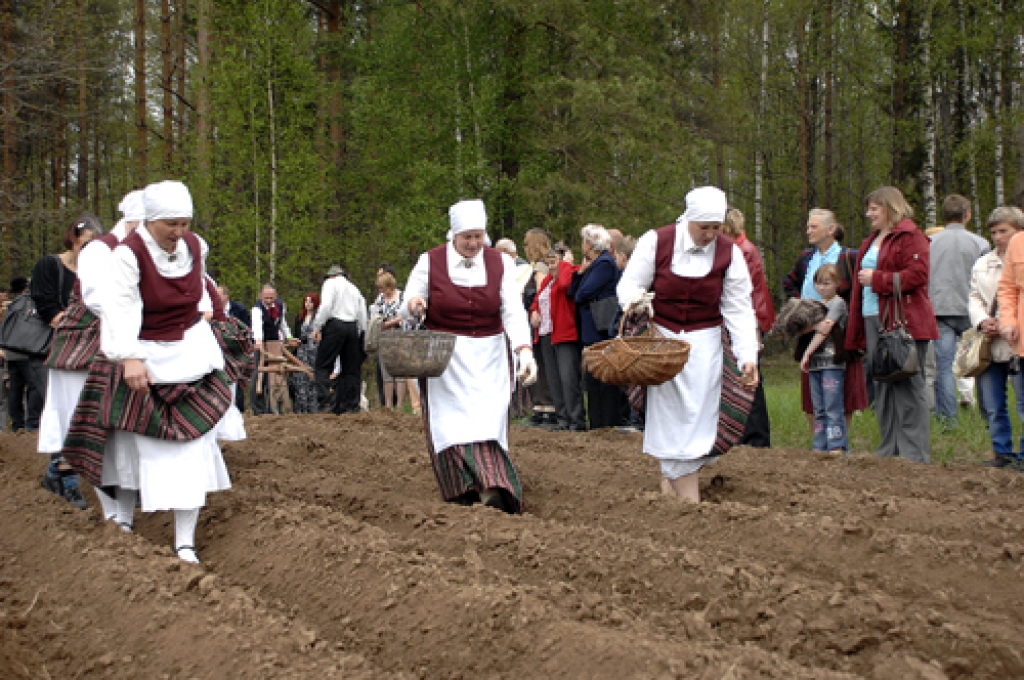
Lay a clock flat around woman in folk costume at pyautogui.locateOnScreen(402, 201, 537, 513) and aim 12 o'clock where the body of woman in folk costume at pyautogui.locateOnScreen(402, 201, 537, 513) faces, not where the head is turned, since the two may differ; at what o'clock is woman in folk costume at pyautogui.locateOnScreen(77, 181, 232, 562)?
woman in folk costume at pyautogui.locateOnScreen(77, 181, 232, 562) is roughly at 2 o'clock from woman in folk costume at pyautogui.locateOnScreen(402, 201, 537, 513).

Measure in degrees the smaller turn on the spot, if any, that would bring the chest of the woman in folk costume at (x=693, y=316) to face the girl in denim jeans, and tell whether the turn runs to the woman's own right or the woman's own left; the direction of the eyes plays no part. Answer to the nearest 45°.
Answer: approximately 135° to the woman's own left

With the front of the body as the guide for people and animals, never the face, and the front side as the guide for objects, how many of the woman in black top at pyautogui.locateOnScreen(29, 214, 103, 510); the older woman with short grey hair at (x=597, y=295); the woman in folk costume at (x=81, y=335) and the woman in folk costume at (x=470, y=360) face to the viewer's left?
1

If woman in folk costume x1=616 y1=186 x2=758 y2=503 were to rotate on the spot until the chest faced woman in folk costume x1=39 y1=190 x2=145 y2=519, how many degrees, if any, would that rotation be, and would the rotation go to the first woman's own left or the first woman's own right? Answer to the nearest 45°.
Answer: approximately 90° to the first woman's own right

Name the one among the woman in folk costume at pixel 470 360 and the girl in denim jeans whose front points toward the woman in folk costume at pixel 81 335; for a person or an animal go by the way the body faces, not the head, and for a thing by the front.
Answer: the girl in denim jeans

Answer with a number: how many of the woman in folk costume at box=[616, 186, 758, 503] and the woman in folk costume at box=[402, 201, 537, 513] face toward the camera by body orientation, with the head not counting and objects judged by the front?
2

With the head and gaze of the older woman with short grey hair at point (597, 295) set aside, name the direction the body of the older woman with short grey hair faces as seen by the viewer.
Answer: to the viewer's left

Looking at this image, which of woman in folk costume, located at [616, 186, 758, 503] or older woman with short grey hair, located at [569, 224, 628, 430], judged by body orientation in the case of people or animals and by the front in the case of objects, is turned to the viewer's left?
the older woman with short grey hair

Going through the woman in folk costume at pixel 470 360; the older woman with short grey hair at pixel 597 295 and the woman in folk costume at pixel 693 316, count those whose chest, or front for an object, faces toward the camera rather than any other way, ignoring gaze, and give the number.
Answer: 2

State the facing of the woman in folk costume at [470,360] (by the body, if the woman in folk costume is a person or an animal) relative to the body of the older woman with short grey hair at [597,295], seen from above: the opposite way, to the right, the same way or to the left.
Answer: to the left
